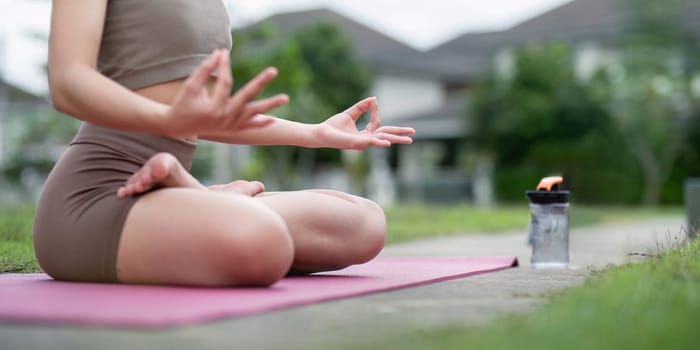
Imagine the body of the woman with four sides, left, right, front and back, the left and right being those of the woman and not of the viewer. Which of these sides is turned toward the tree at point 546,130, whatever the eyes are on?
left

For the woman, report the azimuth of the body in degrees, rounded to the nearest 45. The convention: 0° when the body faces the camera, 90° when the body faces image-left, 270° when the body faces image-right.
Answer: approximately 315°
